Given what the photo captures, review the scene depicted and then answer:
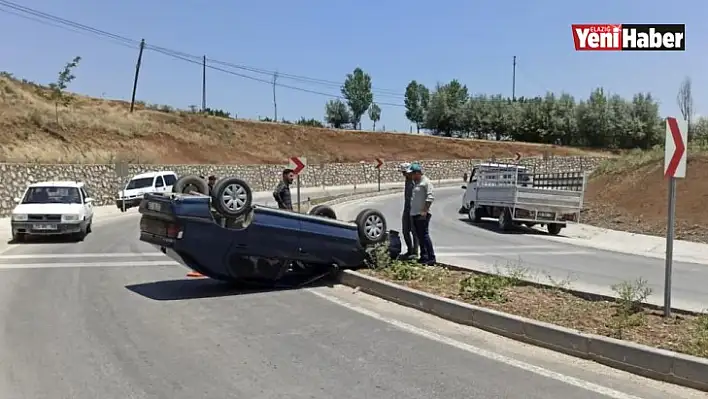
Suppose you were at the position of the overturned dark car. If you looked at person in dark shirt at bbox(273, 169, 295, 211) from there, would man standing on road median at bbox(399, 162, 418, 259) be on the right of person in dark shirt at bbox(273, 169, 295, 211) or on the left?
right

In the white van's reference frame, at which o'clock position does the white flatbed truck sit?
The white flatbed truck is roughly at 9 o'clock from the white van.

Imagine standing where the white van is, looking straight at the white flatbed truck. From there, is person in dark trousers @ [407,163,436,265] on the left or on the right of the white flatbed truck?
right

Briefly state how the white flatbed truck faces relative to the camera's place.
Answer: facing away from the viewer and to the left of the viewer

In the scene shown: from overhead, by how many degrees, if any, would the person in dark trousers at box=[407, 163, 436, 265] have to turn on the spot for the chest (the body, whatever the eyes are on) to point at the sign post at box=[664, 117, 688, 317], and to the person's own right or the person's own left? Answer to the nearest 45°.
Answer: approximately 135° to the person's own left
